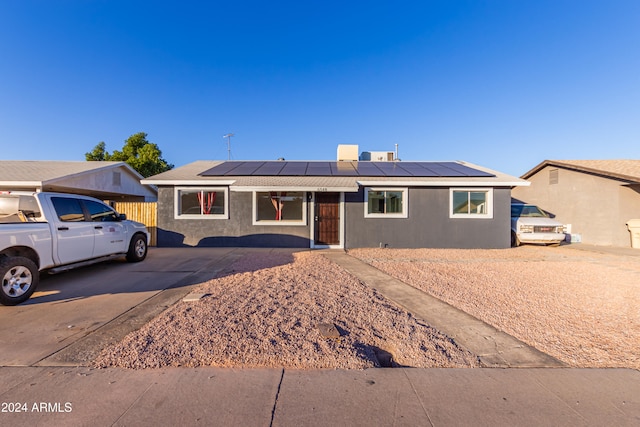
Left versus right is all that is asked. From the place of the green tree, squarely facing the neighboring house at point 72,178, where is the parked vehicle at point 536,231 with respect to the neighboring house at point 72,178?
left

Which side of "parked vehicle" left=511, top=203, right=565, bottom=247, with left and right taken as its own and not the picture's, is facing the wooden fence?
right

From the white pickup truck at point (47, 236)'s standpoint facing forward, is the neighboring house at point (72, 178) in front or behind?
in front

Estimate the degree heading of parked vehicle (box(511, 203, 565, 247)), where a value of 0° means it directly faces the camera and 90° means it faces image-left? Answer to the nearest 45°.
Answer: approximately 315°

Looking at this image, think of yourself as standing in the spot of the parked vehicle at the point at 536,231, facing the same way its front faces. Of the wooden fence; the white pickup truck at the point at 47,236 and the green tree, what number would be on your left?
0

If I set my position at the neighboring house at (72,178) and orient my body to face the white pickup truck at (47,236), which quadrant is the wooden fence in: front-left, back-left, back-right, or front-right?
front-left

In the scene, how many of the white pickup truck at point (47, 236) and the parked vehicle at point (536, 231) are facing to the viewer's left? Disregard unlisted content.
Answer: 0

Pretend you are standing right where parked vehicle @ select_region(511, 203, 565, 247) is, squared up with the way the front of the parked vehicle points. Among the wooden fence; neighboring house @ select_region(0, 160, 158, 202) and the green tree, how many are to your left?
0

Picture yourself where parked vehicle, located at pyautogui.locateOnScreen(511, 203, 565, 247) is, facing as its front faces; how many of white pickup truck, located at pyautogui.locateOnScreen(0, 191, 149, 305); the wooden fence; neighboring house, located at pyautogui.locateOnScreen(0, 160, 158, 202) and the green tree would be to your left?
0

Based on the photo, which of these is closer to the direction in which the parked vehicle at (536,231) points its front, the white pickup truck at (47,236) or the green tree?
the white pickup truck

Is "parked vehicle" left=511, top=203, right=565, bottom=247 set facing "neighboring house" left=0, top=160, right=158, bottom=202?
no

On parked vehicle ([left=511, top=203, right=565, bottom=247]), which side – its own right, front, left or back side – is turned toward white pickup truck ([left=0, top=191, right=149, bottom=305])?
right

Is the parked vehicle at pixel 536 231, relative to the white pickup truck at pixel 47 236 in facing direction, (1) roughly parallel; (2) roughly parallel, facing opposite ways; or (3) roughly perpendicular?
roughly parallel, facing opposite ways

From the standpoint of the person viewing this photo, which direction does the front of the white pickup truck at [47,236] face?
facing away from the viewer and to the right of the viewer

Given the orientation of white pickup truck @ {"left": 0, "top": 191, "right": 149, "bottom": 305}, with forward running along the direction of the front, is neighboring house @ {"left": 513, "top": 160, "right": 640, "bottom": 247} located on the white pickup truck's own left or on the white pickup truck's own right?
on the white pickup truck's own right

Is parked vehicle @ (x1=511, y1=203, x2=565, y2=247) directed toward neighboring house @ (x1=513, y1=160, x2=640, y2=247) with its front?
no
